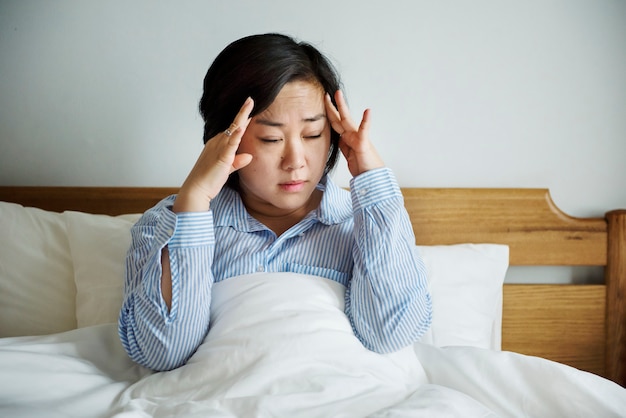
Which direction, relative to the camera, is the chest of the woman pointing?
toward the camera

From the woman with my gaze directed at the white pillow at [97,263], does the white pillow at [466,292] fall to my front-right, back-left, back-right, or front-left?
back-right

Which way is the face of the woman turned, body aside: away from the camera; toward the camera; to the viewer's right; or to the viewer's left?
toward the camera

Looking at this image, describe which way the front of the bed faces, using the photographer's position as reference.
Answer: facing the viewer
